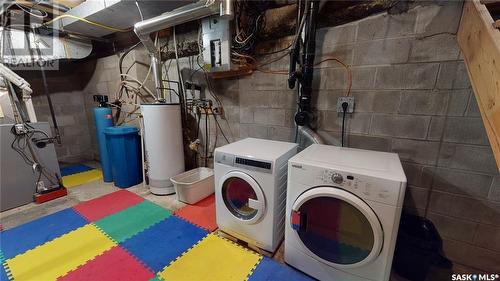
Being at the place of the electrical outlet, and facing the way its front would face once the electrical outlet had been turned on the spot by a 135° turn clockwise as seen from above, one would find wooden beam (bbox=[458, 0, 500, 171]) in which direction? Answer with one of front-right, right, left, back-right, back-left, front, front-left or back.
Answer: back

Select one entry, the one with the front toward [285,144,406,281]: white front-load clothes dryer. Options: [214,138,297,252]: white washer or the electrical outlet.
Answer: the electrical outlet

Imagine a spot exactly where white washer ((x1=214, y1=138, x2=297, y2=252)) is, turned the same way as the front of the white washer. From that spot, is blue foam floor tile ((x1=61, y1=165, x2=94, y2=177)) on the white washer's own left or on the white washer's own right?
on the white washer's own right

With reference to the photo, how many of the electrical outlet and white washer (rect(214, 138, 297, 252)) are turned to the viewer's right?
0

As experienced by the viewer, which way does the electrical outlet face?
facing the viewer

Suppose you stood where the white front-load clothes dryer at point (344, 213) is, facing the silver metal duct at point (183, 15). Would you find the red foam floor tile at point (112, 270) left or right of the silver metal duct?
left

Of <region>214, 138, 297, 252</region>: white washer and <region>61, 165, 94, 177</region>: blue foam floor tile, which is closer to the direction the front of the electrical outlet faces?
the white washer

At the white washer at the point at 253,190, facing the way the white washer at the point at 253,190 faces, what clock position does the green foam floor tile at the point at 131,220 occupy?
The green foam floor tile is roughly at 2 o'clock from the white washer.

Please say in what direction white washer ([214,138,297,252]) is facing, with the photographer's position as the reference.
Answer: facing the viewer and to the left of the viewer

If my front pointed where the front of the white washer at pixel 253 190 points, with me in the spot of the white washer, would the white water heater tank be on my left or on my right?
on my right

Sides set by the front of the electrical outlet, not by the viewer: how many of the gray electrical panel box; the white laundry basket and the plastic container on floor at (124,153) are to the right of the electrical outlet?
3

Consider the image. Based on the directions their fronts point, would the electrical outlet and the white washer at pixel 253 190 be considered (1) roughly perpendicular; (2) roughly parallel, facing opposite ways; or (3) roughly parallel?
roughly parallel

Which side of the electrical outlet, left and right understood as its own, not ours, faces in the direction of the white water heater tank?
right

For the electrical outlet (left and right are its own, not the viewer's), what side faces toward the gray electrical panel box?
right

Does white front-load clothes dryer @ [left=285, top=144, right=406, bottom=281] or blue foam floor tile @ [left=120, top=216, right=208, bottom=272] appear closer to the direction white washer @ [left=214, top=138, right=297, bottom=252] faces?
the blue foam floor tile

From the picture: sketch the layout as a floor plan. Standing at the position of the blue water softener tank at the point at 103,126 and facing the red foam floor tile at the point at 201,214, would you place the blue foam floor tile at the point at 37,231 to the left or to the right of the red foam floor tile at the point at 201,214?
right
